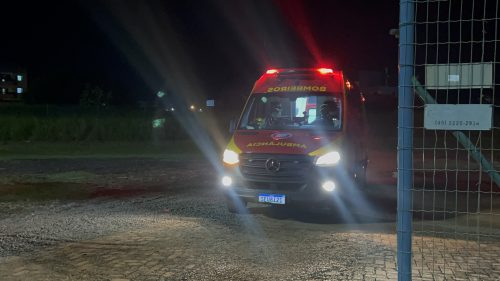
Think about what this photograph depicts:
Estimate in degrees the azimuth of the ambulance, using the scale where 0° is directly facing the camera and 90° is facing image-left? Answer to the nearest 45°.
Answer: approximately 45°

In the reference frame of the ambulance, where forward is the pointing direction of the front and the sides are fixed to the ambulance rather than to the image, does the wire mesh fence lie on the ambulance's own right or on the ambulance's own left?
on the ambulance's own left

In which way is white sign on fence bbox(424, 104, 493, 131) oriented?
toward the camera

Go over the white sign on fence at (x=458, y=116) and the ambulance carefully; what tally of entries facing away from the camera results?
0

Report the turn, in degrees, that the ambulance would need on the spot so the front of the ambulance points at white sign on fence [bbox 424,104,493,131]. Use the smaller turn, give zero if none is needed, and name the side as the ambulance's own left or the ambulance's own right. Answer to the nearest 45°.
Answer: approximately 45° to the ambulance's own left

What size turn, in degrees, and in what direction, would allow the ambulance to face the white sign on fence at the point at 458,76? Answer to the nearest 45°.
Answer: approximately 45° to its left

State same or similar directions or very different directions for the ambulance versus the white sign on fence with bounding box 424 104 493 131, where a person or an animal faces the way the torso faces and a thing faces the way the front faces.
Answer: same or similar directions

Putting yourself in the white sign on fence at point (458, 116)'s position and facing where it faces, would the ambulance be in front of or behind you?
behind
